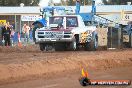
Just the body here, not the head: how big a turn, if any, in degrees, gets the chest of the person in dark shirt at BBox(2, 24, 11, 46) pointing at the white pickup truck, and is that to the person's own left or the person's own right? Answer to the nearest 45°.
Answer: approximately 45° to the person's own left

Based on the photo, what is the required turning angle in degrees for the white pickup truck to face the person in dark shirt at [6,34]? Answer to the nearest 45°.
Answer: approximately 90° to its right

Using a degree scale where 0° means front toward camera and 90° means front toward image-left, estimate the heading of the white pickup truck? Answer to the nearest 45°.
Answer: approximately 45°
